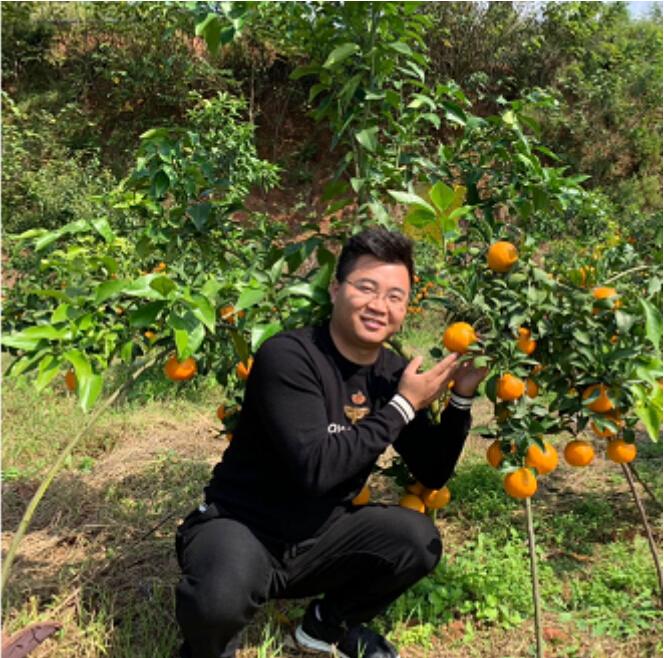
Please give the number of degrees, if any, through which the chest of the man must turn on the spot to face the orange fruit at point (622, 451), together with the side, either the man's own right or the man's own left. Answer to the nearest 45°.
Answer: approximately 45° to the man's own left

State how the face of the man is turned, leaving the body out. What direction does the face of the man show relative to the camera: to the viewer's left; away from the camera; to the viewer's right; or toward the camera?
toward the camera

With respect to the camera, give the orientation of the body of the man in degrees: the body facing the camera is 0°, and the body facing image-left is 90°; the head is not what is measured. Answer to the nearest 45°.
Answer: approximately 315°
